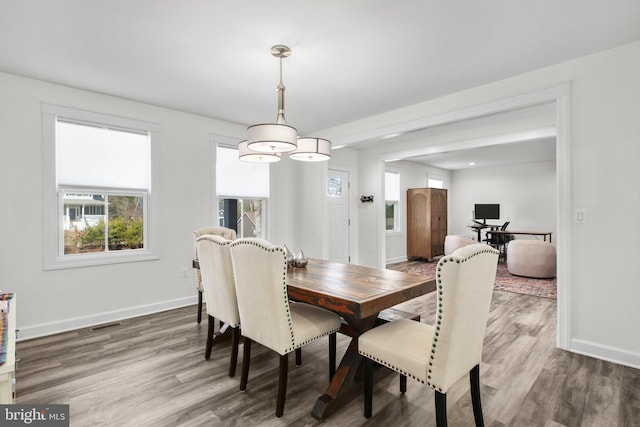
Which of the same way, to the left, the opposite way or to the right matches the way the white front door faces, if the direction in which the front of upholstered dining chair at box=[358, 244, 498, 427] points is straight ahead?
the opposite way

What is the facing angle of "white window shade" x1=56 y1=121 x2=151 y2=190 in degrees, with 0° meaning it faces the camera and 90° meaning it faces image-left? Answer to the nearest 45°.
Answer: approximately 315°

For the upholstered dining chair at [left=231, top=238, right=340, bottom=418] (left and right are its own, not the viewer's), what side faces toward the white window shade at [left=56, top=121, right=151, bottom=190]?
left

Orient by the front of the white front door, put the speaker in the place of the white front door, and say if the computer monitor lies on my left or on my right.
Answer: on my left

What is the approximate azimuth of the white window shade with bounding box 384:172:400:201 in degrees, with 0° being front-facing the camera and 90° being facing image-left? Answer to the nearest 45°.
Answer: approximately 315°

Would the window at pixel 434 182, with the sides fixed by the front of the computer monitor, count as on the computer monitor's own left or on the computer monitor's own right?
on the computer monitor's own right

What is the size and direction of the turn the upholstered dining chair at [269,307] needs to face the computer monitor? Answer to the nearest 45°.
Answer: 0° — it already faces it

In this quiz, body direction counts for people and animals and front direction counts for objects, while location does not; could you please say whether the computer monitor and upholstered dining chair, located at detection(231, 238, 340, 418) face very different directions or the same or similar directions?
very different directions

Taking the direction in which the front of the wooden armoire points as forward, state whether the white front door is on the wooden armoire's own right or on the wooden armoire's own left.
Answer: on the wooden armoire's own right
